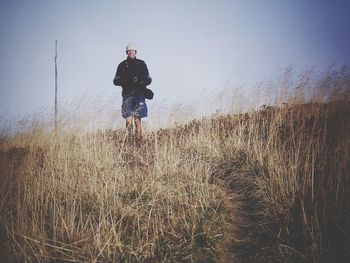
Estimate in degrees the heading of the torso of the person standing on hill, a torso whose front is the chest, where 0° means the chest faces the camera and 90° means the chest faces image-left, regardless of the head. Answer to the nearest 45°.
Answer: approximately 0°
